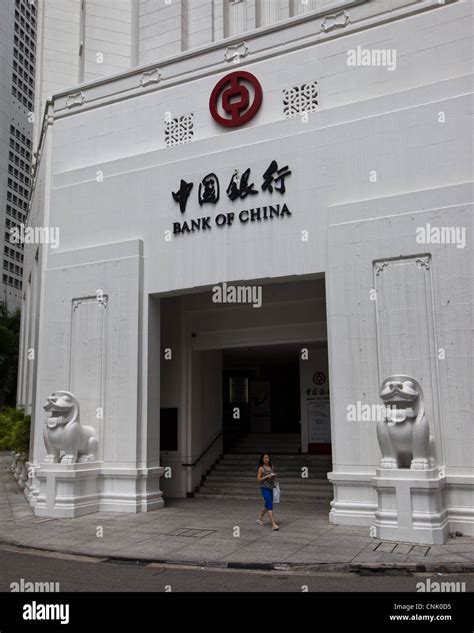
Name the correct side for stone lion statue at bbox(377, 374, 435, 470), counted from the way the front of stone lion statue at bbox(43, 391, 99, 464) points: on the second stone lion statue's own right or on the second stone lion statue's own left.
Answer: on the second stone lion statue's own left

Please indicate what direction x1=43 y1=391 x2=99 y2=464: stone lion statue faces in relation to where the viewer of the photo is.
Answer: facing the viewer and to the left of the viewer
